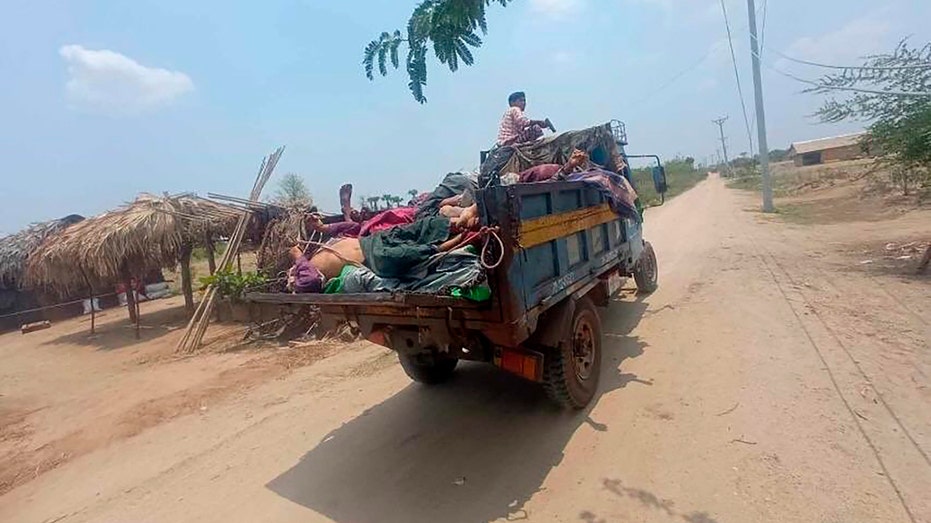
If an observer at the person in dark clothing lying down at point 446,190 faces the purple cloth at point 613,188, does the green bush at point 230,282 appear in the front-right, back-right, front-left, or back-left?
back-left

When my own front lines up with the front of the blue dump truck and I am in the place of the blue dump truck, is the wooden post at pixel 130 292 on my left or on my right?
on my left

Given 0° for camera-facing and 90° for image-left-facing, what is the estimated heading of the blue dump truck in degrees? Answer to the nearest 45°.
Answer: approximately 225°

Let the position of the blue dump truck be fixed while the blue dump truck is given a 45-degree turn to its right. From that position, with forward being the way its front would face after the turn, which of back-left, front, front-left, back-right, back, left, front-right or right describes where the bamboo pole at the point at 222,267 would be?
back-left

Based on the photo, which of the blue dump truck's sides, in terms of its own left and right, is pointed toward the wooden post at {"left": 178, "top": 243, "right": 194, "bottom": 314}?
left
